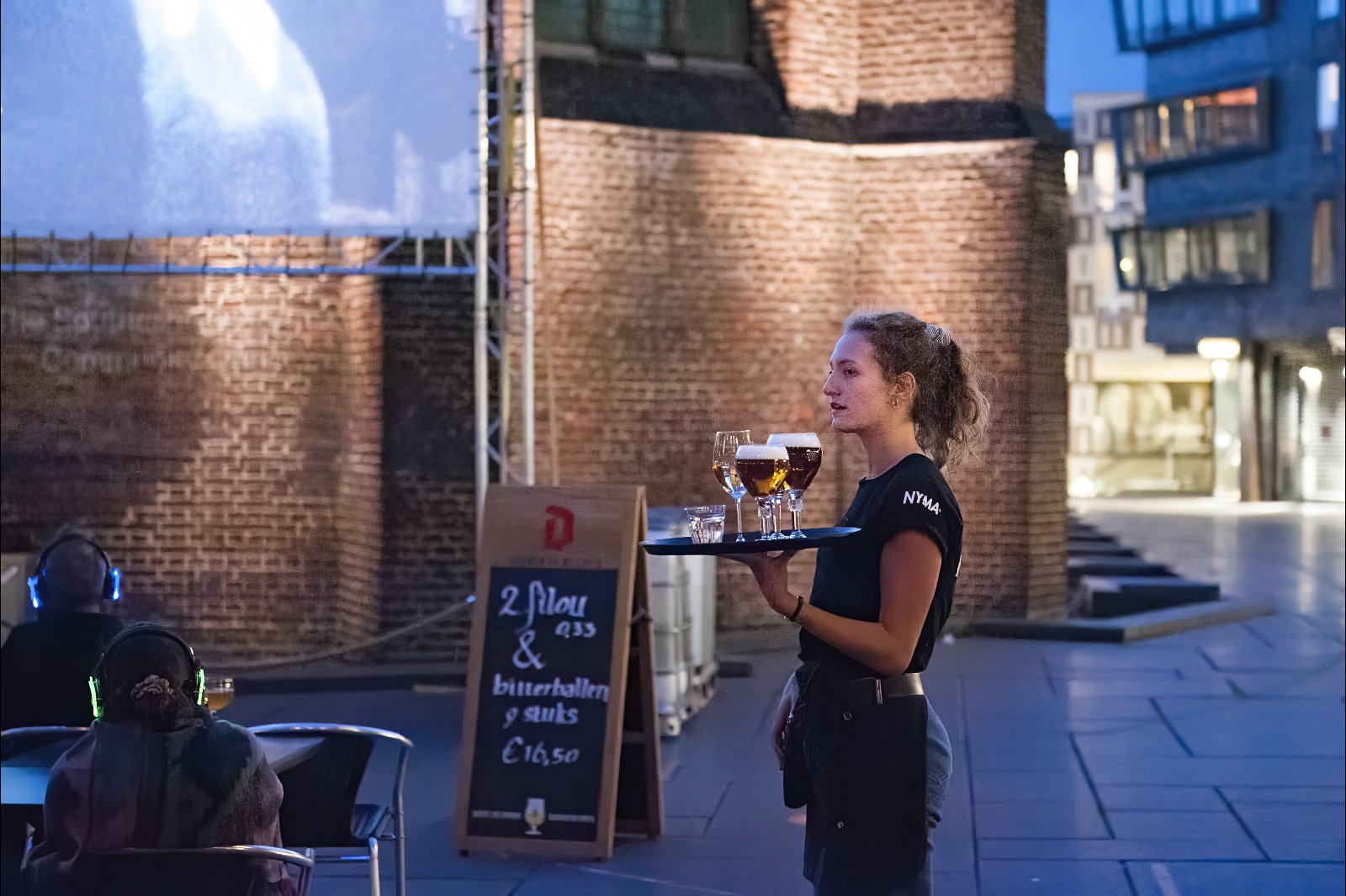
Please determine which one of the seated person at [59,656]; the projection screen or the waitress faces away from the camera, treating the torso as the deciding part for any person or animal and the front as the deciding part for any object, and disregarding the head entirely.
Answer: the seated person

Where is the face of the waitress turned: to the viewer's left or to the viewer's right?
to the viewer's left

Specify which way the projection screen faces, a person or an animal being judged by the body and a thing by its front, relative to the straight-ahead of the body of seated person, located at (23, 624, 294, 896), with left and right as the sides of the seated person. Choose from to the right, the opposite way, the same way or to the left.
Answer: the opposite way

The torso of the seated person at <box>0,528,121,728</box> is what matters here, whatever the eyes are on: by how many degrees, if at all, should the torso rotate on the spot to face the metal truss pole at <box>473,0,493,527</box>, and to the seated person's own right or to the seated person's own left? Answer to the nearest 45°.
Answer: approximately 45° to the seated person's own right

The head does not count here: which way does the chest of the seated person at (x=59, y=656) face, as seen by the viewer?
away from the camera

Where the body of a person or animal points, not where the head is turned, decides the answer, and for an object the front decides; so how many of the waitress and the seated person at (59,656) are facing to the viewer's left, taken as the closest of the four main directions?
1

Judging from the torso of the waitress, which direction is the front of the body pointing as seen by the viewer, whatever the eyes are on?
to the viewer's left

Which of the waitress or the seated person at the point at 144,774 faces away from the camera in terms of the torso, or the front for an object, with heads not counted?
the seated person

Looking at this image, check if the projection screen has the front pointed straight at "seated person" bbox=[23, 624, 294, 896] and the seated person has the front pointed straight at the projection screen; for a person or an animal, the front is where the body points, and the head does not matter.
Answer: yes

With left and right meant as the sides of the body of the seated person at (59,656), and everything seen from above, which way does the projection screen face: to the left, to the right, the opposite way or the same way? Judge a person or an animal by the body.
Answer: the opposite way

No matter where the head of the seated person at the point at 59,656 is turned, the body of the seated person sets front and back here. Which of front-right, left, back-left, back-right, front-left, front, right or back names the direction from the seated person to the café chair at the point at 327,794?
back-right

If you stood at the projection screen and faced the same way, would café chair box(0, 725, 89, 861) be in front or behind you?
in front

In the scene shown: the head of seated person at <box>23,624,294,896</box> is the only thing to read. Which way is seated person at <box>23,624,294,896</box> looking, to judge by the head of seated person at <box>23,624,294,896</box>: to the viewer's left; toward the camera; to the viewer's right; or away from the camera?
away from the camera

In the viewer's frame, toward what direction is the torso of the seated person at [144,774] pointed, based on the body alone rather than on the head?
away from the camera
